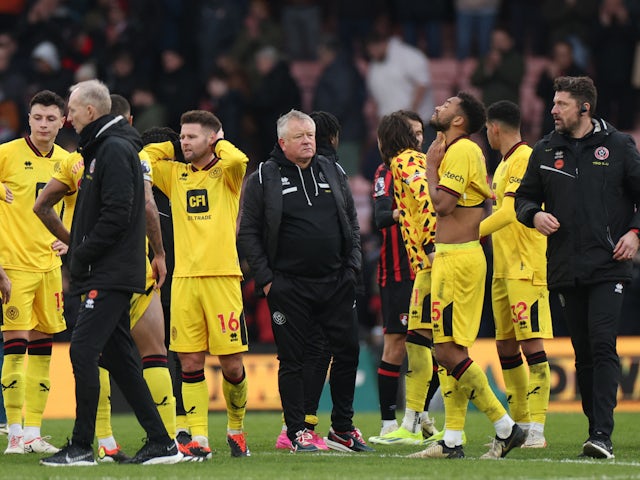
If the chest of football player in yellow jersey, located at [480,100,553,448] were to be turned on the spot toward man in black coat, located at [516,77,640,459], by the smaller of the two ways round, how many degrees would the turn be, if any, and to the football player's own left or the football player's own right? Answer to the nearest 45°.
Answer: approximately 90° to the football player's own left

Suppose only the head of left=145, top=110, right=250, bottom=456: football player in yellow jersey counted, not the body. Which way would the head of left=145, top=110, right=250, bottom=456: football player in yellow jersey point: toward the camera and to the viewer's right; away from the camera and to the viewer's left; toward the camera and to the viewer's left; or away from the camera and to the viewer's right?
toward the camera and to the viewer's left

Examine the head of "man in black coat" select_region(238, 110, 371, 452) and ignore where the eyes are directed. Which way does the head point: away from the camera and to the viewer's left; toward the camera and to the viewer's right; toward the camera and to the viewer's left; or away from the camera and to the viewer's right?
toward the camera and to the viewer's right

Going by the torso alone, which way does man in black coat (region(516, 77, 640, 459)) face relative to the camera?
toward the camera

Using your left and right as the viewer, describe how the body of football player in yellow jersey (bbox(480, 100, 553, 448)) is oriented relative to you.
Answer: facing the viewer and to the left of the viewer

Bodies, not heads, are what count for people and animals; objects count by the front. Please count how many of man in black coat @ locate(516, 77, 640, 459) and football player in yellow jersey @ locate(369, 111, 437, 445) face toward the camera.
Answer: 1
